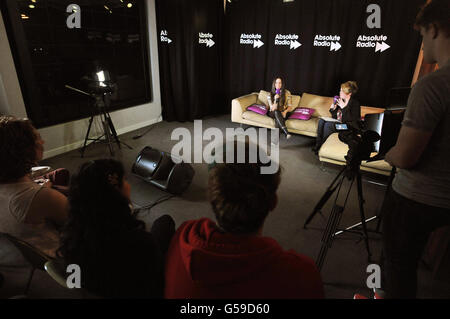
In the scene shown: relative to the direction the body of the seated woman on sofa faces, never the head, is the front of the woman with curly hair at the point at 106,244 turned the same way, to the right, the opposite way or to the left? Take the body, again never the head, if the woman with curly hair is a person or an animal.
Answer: the opposite way

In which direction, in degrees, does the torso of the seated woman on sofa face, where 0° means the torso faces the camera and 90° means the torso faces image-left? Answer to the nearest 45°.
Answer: approximately 0°

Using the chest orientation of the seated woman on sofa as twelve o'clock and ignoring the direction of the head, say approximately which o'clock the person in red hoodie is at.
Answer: The person in red hoodie is roughly at 12 o'clock from the seated woman on sofa.

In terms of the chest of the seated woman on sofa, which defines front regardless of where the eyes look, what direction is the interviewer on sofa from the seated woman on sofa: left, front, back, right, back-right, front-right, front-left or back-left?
front-left

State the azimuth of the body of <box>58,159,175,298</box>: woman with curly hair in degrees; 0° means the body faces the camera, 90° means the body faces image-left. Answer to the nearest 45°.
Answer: approximately 225°

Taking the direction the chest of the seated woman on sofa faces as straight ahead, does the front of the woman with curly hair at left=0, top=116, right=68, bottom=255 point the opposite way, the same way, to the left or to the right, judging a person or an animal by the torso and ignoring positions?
the opposite way

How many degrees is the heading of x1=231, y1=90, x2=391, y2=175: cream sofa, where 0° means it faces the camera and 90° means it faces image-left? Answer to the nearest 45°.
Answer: approximately 45°

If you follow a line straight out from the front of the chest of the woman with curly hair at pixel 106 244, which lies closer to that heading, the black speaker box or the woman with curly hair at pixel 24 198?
the black speaker box

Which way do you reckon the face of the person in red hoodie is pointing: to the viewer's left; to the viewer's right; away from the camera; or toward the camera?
away from the camera

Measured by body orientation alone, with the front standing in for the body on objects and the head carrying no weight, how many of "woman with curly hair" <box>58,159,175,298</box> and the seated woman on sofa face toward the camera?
1

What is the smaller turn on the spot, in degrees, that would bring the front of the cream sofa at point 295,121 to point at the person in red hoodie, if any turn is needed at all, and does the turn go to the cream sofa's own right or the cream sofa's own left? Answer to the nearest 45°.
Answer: approximately 45° to the cream sofa's own left

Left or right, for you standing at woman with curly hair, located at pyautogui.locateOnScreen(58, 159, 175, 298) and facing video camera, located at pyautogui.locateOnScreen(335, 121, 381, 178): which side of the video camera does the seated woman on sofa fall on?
left

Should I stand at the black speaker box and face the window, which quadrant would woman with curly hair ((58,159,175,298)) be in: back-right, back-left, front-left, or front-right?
back-left

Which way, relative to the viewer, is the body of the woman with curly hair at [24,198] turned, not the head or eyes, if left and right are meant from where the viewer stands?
facing away from the viewer and to the right of the viewer

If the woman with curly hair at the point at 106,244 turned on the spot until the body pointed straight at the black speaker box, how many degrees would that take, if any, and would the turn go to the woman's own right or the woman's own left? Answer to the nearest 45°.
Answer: approximately 45° to the woman's own left
